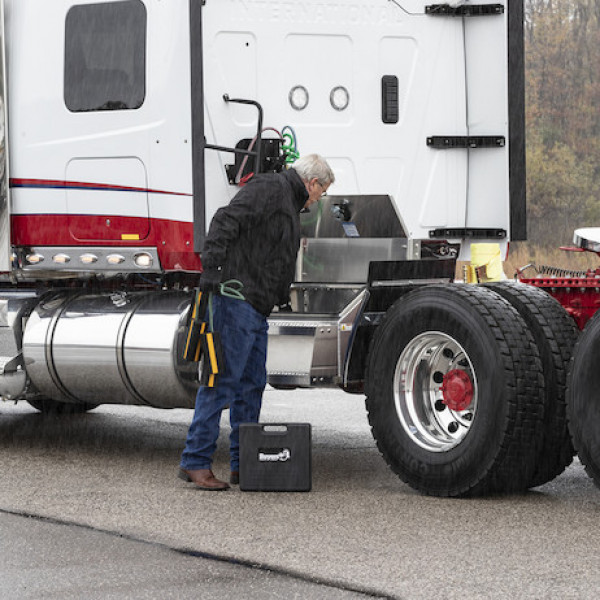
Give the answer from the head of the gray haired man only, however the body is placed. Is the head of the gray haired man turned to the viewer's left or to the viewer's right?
to the viewer's right

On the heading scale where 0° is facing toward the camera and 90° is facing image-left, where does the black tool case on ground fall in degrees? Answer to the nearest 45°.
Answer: approximately 0°

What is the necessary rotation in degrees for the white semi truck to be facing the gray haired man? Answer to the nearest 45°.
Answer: approximately 135° to its left

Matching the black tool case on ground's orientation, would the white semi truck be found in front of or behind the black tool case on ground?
behind

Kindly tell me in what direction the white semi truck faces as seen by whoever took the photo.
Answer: facing away from the viewer and to the left of the viewer
